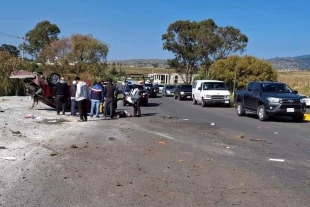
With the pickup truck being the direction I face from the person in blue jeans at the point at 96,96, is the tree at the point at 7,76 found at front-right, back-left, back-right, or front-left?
back-left

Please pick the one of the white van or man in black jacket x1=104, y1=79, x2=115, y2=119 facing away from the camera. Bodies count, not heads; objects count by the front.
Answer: the man in black jacket

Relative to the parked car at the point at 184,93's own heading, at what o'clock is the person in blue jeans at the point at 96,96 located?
The person in blue jeans is roughly at 2 o'clock from the parked car.

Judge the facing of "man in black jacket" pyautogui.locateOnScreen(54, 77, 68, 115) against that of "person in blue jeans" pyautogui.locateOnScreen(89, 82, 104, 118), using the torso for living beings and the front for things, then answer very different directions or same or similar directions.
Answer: same or similar directions

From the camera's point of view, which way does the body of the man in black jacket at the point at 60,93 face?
away from the camera

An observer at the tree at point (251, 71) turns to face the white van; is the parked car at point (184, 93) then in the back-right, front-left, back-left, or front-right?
front-right

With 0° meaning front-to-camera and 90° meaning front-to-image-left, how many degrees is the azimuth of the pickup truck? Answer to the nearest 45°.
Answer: approximately 315°

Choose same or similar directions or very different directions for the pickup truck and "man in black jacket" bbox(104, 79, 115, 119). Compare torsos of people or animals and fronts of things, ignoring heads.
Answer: very different directions

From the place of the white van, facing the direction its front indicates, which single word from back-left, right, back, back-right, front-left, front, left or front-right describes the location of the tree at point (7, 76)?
back-right

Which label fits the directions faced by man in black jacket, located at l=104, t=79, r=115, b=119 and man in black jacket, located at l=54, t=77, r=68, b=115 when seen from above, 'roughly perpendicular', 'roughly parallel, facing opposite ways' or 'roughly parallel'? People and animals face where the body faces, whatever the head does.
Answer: roughly parallel

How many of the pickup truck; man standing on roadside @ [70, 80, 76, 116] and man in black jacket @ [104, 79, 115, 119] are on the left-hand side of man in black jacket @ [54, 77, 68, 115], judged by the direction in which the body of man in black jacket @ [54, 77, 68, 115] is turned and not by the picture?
0
